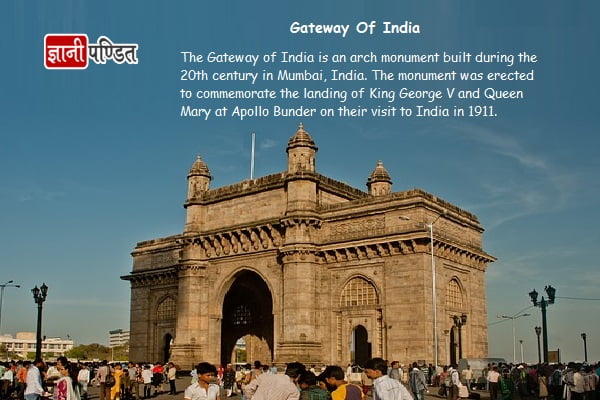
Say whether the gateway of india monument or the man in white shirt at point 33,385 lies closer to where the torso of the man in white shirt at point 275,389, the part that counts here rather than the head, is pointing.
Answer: the gateway of india monument

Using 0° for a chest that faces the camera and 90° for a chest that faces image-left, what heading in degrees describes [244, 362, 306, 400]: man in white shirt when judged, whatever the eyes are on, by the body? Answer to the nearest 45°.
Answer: approximately 225°

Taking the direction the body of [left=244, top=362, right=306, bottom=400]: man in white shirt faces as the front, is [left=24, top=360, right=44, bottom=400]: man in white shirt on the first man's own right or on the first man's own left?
on the first man's own left

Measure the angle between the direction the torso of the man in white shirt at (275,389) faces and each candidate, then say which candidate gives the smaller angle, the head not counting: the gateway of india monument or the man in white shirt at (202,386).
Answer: the gateway of india monument

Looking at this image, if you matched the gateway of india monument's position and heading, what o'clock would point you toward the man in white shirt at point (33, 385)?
The man in white shirt is roughly at 11 o'clock from the gateway of india monument.

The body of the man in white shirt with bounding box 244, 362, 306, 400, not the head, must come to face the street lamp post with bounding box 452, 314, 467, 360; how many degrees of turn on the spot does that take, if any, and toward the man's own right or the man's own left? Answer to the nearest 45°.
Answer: approximately 45° to the man's own left

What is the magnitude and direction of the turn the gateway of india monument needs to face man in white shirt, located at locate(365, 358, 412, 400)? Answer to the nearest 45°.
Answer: approximately 45° to its left

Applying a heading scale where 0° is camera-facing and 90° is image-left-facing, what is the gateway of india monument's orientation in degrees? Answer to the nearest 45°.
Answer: approximately 45°

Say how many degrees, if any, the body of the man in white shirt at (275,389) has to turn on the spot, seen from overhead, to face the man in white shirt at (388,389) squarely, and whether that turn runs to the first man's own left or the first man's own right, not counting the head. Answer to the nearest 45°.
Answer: approximately 90° to the first man's own right

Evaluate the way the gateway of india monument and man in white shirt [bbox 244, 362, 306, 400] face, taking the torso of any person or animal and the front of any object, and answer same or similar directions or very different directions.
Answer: very different directions

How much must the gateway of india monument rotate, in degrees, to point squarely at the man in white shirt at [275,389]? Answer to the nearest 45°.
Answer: approximately 45° to its left

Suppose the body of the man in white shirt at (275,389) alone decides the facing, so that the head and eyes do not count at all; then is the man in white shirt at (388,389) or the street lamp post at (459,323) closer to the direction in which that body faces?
the street lamp post
